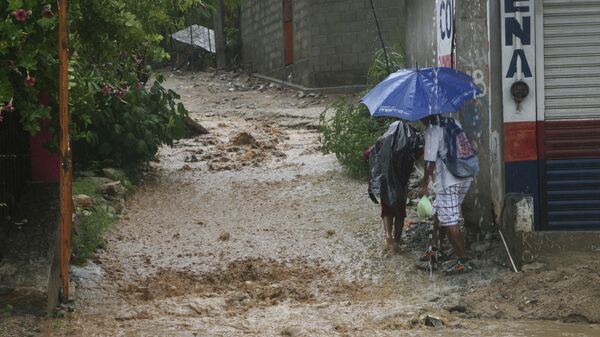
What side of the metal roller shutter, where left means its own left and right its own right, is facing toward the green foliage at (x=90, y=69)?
right

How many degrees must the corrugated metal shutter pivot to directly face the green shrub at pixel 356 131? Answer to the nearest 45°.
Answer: approximately 135° to its right

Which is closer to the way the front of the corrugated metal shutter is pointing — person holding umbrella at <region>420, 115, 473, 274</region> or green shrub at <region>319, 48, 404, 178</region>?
the person holding umbrella

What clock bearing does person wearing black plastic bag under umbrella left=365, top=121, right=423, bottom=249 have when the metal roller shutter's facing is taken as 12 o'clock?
The person wearing black plastic bag under umbrella is roughly at 3 o'clock from the metal roller shutter.

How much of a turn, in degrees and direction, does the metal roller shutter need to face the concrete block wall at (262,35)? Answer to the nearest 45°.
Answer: approximately 135° to its right

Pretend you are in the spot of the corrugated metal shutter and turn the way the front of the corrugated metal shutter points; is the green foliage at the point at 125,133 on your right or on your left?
on your right

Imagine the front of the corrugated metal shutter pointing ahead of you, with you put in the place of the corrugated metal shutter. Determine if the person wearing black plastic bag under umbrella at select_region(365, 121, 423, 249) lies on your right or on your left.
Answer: on your right

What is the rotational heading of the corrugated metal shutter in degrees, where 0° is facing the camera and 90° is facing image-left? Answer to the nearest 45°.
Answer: approximately 0°
